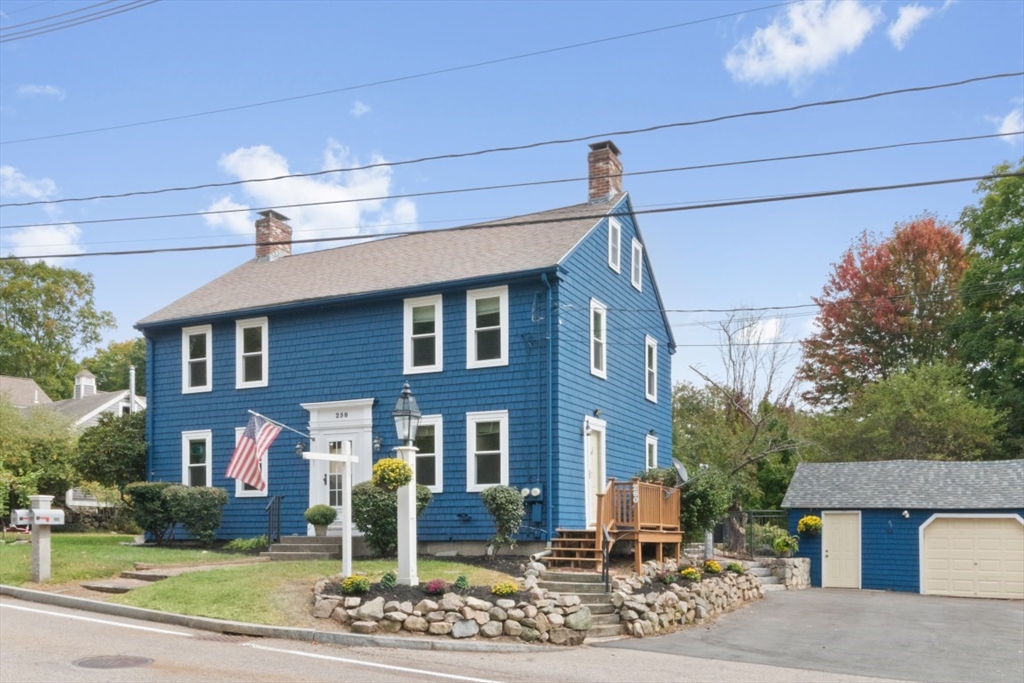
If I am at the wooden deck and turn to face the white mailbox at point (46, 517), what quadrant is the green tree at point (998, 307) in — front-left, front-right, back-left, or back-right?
back-right

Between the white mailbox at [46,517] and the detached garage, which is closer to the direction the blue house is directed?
the white mailbox

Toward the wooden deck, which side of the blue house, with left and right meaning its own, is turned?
left

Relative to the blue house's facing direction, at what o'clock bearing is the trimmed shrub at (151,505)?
The trimmed shrub is roughly at 2 o'clock from the blue house.

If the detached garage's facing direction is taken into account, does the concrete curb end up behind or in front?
in front

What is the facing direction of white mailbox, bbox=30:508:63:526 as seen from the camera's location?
facing to the left of the viewer

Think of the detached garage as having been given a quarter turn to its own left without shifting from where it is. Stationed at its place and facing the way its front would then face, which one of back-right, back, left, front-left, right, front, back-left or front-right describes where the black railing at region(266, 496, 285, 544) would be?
back-right

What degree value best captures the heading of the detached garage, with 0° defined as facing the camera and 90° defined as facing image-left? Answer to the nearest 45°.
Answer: approximately 0°

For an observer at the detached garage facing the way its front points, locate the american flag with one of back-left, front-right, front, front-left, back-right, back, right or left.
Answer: front-right
